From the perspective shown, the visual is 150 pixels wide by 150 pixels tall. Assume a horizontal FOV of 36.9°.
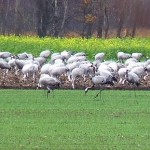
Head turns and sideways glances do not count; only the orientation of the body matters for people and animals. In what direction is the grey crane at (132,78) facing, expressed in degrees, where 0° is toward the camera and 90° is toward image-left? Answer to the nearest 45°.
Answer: approximately 90°
